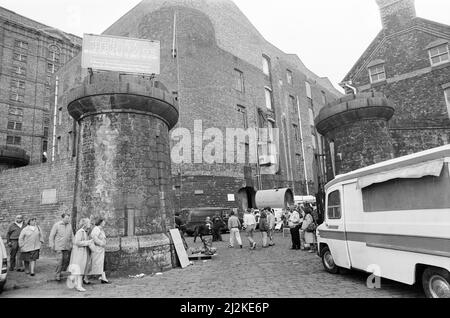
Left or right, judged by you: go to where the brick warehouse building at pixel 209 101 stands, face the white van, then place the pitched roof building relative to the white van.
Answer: left

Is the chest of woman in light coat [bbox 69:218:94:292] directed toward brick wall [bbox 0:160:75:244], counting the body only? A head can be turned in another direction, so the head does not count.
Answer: no

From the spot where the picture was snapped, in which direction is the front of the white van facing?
facing away from the viewer and to the left of the viewer

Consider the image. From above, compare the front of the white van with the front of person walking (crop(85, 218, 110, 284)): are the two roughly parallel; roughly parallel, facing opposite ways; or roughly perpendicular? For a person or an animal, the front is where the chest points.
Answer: roughly perpendicular

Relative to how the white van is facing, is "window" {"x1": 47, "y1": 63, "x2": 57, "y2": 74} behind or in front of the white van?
in front

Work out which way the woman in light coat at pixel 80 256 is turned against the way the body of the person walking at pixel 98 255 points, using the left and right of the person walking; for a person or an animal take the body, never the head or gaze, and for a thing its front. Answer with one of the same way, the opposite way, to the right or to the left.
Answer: the same way

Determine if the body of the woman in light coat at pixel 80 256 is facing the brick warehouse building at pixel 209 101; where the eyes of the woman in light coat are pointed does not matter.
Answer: no

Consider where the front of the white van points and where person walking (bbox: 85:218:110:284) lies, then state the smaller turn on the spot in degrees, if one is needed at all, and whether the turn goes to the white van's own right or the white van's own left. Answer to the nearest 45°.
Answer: approximately 45° to the white van's own left

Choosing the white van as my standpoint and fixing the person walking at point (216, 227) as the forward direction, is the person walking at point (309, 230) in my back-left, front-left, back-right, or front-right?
front-right
